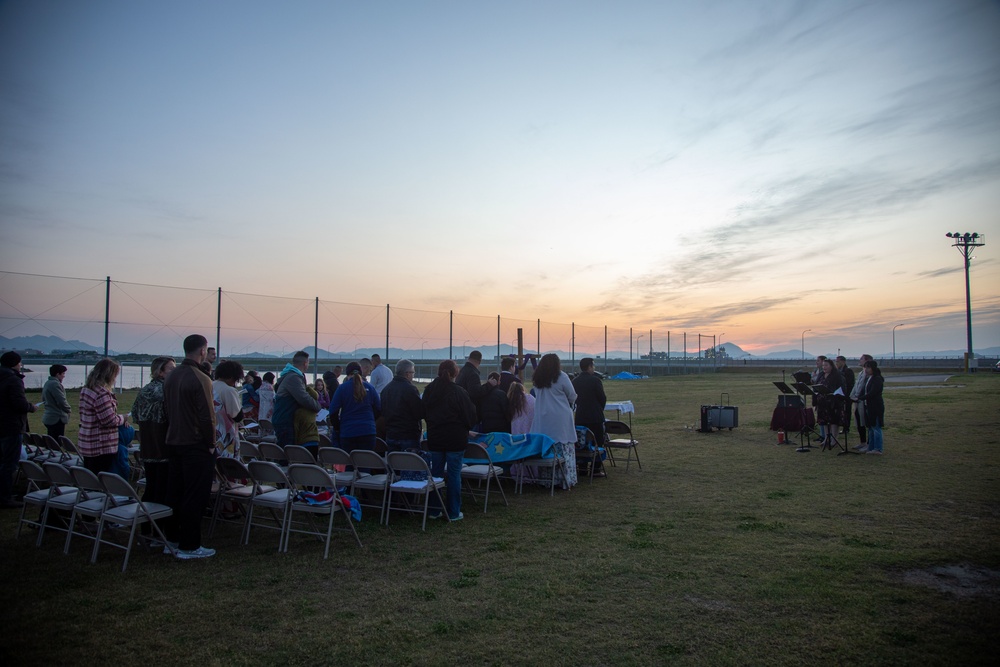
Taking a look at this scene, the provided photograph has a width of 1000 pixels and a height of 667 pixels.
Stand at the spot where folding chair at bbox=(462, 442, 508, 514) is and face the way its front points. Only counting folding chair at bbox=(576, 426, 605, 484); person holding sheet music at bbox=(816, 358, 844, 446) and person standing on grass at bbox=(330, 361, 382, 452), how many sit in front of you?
2

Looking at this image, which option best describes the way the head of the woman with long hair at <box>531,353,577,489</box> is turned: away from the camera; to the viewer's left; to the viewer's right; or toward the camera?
away from the camera

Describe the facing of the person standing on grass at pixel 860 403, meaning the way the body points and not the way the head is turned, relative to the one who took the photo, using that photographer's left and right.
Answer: facing to the left of the viewer

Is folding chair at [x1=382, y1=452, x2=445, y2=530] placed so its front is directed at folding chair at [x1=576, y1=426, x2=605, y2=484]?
yes

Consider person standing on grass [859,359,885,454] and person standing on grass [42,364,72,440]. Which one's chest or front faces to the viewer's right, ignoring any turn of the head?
person standing on grass [42,364,72,440]

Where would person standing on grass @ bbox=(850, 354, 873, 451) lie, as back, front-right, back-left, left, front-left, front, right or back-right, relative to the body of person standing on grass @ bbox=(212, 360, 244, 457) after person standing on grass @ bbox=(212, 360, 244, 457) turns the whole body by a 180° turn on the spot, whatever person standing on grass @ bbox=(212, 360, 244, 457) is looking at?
back-left

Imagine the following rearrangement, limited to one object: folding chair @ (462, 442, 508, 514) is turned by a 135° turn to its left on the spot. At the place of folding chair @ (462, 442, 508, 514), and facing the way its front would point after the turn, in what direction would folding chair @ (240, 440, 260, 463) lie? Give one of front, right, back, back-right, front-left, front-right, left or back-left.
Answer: front

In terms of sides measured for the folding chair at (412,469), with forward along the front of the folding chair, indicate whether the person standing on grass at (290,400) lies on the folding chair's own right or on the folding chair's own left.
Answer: on the folding chair's own left

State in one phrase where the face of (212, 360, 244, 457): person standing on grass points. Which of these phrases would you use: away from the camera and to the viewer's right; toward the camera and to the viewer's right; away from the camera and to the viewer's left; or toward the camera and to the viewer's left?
away from the camera and to the viewer's right

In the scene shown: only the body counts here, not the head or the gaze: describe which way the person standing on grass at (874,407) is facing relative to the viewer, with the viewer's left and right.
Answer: facing to the left of the viewer

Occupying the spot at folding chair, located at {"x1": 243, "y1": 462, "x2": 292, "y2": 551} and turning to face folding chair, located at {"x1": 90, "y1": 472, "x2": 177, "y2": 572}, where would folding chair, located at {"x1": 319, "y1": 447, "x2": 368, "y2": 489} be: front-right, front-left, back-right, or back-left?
back-right

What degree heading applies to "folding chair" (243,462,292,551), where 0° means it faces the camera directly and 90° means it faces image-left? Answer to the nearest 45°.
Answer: approximately 225°

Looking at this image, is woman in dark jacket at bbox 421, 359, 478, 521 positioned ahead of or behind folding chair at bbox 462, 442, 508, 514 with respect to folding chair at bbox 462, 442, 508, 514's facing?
behind

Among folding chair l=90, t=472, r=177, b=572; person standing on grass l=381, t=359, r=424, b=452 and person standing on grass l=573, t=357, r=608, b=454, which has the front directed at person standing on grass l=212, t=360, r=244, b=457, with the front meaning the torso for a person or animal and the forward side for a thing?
the folding chair
